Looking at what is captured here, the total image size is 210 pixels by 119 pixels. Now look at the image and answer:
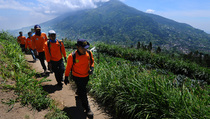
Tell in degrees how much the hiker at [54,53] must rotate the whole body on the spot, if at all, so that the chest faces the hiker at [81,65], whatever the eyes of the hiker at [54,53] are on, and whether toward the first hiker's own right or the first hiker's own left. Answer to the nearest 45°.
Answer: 0° — they already face them

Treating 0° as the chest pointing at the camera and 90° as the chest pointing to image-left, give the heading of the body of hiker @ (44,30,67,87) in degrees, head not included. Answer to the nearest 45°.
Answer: approximately 0°
